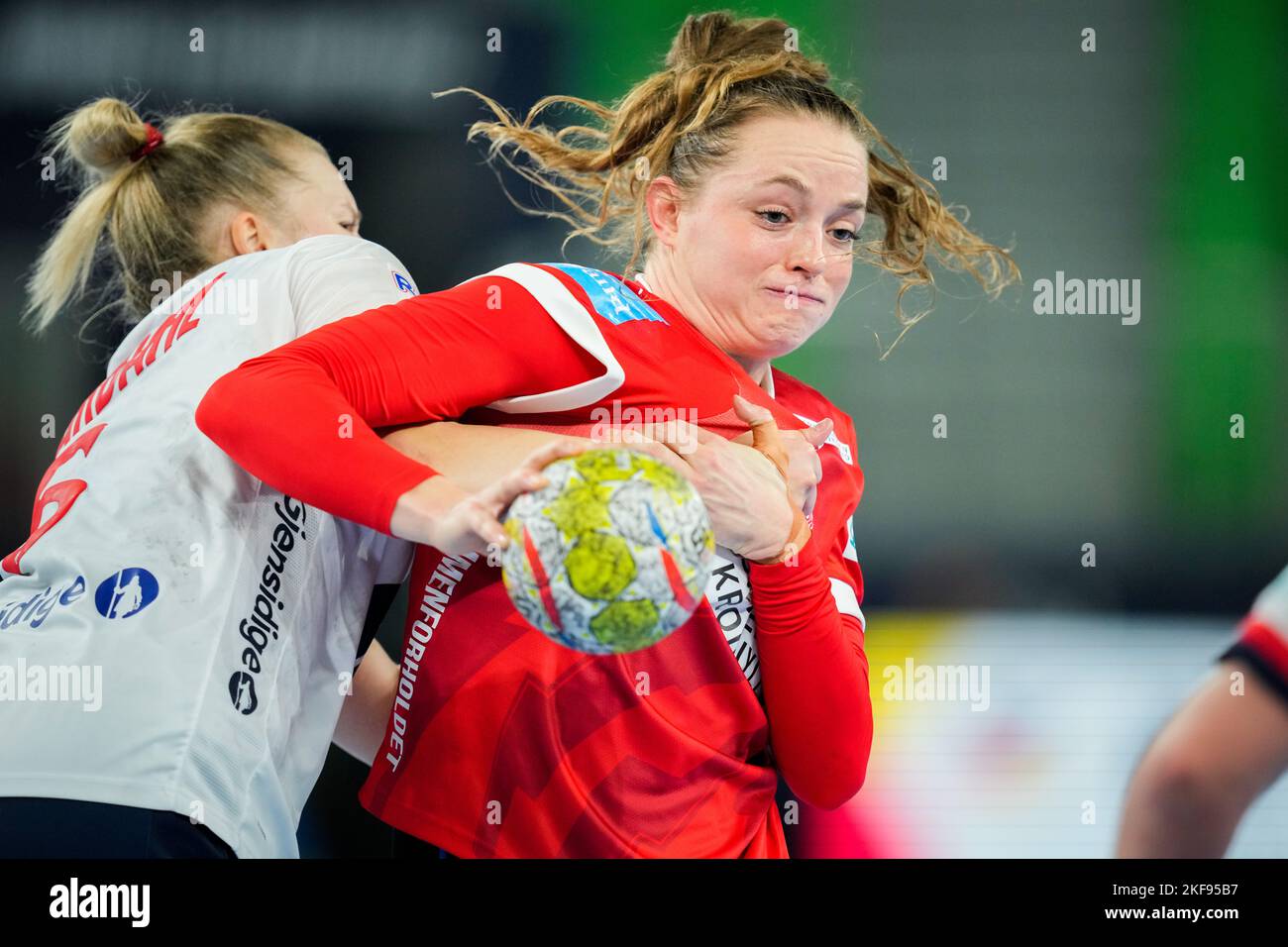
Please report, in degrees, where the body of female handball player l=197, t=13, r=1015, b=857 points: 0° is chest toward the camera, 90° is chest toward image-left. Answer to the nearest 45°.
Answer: approximately 315°

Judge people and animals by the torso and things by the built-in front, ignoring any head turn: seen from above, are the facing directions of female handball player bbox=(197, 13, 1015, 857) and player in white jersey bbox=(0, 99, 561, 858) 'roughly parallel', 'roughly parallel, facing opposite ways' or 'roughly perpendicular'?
roughly perpendicular
